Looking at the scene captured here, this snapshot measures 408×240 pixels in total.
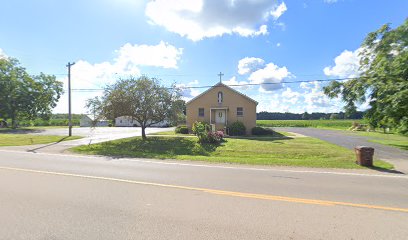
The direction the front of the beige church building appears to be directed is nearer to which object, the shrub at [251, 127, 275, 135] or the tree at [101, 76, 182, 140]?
the tree

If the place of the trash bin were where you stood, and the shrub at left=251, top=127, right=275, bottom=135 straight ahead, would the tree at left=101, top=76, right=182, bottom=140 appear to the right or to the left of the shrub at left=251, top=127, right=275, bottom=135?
left

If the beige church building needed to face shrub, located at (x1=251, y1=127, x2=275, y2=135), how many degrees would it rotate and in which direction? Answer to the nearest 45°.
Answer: approximately 90° to its left

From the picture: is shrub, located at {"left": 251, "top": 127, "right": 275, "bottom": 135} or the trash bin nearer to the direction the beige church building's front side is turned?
the trash bin

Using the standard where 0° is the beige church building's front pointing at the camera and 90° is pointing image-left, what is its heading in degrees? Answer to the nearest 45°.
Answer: approximately 0°
